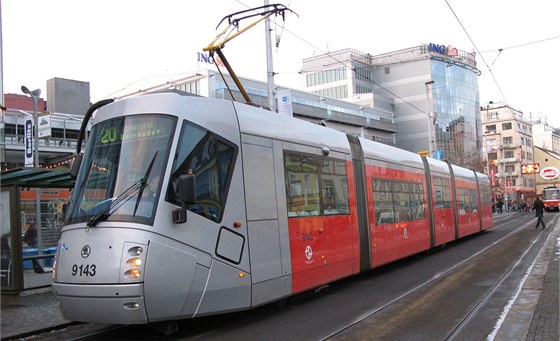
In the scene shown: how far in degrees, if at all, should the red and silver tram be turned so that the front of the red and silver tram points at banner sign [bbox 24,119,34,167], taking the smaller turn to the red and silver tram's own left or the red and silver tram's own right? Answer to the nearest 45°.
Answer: approximately 90° to the red and silver tram's own right

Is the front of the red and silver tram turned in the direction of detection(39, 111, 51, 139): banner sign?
no

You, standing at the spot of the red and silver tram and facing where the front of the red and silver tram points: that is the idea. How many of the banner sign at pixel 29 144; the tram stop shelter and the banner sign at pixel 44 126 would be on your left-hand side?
0

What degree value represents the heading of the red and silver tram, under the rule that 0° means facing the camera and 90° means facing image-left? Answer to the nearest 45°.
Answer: approximately 45°
